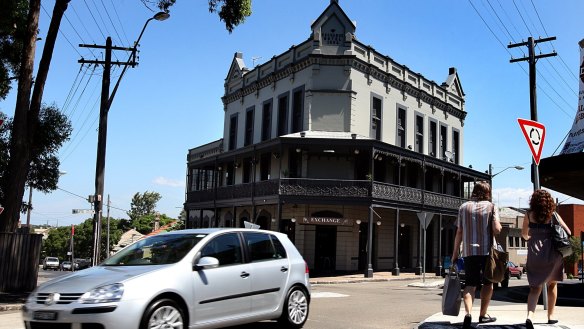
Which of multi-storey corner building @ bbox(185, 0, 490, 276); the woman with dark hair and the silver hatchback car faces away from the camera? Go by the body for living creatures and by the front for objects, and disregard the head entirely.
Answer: the woman with dark hair

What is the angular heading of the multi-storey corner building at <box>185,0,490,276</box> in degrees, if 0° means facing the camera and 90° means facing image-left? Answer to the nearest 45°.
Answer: approximately 0°

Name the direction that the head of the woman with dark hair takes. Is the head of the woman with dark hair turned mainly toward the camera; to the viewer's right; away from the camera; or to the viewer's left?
away from the camera

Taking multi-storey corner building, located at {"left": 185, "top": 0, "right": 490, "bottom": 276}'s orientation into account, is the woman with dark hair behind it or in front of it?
in front

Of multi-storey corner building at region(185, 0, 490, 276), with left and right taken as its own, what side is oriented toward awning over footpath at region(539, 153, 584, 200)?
front

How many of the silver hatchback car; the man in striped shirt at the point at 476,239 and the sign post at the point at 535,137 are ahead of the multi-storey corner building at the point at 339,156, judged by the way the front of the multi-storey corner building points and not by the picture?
3

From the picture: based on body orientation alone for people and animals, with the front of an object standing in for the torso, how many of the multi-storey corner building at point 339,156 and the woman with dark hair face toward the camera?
1

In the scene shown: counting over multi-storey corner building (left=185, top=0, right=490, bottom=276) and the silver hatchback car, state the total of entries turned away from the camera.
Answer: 0

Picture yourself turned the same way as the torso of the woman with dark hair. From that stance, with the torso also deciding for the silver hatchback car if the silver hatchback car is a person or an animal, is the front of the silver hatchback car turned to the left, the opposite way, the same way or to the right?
the opposite way

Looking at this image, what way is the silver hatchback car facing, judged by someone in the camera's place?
facing the viewer and to the left of the viewer

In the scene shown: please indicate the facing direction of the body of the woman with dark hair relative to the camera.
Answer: away from the camera

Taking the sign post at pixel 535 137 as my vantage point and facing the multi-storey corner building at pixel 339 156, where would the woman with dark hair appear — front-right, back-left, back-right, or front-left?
back-left
